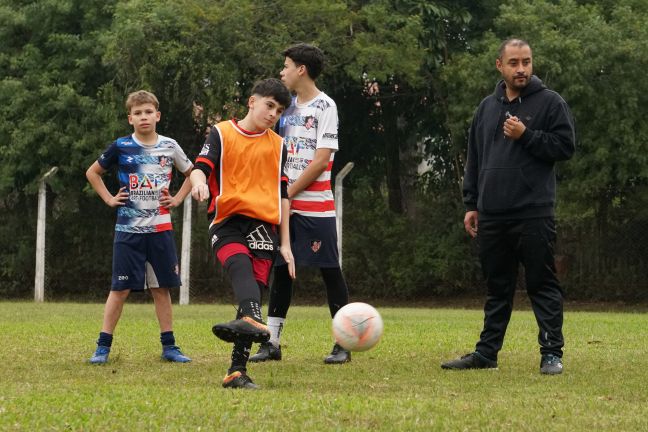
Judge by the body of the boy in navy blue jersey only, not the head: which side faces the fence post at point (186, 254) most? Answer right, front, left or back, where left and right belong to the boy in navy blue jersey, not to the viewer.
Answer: back

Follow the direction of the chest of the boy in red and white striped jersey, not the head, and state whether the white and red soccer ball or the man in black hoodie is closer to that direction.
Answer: the white and red soccer ball

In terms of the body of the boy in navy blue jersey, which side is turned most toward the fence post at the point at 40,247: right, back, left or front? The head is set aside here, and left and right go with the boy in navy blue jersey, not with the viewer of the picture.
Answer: back

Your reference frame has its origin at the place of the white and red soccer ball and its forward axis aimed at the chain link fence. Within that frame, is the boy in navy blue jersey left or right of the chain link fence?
left

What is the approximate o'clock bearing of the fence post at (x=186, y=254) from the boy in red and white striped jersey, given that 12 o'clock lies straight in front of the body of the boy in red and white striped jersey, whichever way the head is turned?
The fence post is roughly at 4 o'clock from the boy in red and white striped jersey.

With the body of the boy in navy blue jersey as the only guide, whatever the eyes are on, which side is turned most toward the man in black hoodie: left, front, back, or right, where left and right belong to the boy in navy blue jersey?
left

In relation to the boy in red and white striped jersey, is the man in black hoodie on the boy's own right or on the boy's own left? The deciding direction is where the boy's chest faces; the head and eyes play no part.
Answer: on the boy's own left

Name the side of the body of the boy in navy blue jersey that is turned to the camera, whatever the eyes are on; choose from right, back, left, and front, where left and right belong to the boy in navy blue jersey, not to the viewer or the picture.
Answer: front

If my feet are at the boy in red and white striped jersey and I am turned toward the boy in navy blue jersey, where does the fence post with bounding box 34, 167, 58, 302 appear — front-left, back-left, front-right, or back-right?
front-right

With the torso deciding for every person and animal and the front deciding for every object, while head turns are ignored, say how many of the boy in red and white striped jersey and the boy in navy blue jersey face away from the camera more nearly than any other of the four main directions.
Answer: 0

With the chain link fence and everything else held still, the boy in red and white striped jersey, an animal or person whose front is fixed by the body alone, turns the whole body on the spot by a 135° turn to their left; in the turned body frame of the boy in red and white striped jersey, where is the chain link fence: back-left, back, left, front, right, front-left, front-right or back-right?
left

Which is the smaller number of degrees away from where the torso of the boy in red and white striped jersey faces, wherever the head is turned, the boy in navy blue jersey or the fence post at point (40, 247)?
the boy in navy blue jersey

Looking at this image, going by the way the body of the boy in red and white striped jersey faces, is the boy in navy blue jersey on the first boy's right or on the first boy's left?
on the first boy's right

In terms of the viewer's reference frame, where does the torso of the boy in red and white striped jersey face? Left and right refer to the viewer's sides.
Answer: facing the viewer and to the left of the viewer

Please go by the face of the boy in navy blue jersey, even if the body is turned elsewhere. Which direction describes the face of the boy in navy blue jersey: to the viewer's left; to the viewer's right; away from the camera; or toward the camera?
toward the camera
